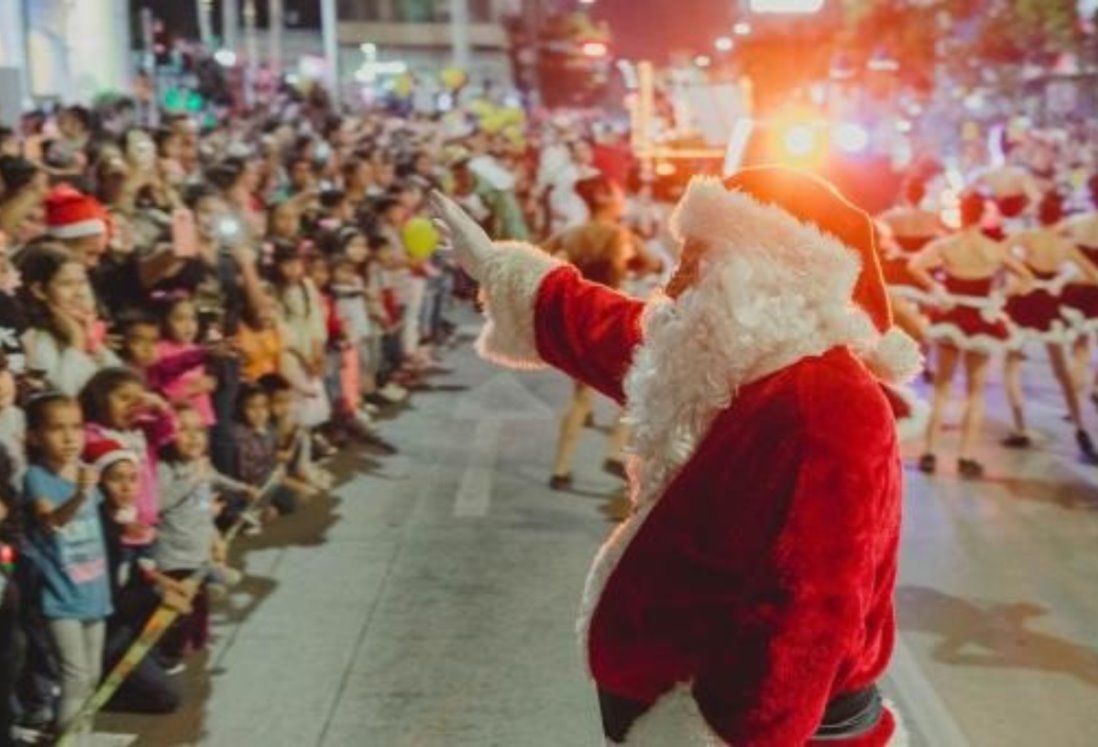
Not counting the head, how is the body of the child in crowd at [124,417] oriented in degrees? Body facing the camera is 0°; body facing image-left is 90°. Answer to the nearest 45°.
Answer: approximately 315°

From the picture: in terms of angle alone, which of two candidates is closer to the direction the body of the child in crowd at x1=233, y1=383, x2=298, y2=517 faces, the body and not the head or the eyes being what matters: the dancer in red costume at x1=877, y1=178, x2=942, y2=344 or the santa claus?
the santa claus

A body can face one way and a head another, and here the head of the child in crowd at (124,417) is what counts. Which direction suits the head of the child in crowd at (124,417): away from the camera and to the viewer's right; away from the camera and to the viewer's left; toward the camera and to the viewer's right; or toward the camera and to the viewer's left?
toward the camera and to the viewer's right

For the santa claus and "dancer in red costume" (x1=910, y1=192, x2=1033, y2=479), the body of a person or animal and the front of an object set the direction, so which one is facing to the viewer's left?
the santa claus

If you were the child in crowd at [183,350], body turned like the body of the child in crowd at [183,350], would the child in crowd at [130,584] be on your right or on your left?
on your right

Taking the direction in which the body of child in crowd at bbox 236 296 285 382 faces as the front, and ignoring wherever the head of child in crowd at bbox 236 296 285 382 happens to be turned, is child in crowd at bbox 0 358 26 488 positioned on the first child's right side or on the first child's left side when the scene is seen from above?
on the first child's right side
